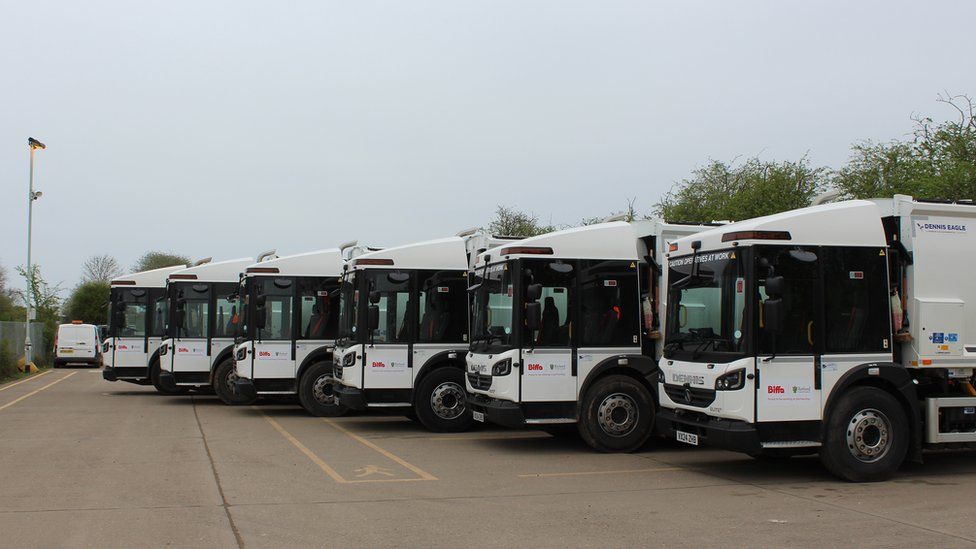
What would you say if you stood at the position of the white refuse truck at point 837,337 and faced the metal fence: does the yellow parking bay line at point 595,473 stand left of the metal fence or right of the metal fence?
left

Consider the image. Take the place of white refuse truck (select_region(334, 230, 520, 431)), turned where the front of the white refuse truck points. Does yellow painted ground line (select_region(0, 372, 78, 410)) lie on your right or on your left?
on your right

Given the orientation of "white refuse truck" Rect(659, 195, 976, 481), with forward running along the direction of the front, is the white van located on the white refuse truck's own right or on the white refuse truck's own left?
on the white refuse truck's own right

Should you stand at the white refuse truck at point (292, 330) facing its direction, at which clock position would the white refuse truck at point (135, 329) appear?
the white refuse truck at point (135, 329) is roughly at 2 o'clock from the white refuse truck at point (292, 330).

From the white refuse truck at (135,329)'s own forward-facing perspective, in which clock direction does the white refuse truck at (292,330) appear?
the white refuse truck at (292,330) is roughly at 8 o'clock from the white refuse truck at (135,329).

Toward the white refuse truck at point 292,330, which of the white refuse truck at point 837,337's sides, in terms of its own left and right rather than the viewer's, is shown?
right

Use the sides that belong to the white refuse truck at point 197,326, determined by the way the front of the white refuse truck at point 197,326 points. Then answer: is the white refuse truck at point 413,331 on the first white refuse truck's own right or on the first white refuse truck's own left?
on the first white refuse truck's own left

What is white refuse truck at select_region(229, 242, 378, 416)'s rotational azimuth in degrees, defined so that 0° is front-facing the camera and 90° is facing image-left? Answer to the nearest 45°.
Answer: approximately 90°

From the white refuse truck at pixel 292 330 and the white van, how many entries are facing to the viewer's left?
1
